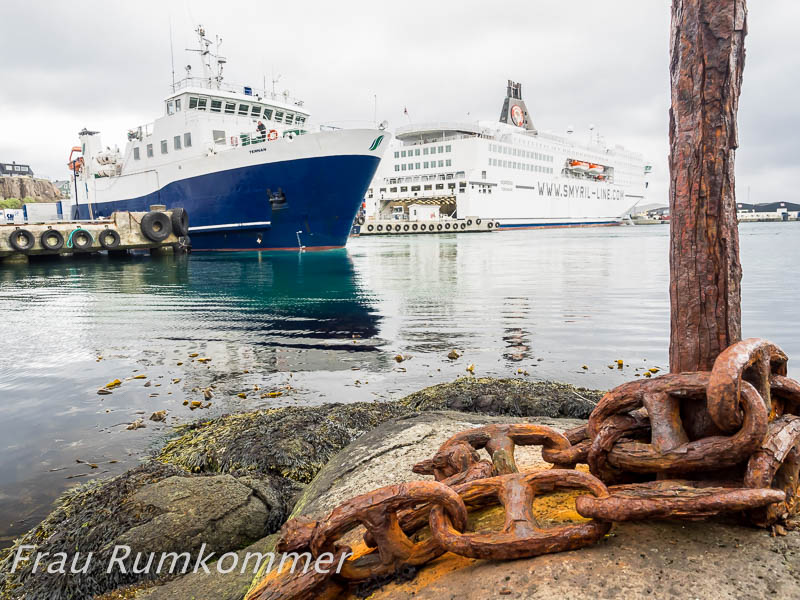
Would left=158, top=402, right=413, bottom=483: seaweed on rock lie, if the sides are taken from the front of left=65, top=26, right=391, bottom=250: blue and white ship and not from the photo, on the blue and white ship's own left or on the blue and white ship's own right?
on the blue and white ship's own right

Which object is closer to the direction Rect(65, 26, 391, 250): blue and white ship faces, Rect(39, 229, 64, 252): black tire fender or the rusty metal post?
the rusty metal post

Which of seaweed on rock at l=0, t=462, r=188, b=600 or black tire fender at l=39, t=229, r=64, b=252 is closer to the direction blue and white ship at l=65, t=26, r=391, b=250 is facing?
the seaweed on rock

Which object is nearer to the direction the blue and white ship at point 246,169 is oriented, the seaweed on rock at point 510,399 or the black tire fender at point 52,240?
the seaweed on rock

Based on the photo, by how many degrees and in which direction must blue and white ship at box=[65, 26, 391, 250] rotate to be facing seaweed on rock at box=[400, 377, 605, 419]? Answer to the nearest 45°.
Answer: approximately 45° to its right

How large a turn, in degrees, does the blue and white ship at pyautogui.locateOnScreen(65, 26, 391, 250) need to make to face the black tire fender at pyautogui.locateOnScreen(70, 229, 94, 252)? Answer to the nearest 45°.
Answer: approximately 135° to its right

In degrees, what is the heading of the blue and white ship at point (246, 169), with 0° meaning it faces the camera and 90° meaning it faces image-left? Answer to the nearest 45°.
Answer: approximately 315°

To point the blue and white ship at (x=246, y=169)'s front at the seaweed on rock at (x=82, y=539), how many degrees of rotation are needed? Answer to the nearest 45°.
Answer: approximately 45° to its right

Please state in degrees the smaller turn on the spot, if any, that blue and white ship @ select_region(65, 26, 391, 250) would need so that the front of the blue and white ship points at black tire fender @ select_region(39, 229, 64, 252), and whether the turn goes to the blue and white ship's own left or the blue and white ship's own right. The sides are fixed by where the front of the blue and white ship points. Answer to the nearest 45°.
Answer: approximately 135° to the blue and white ship's own right
